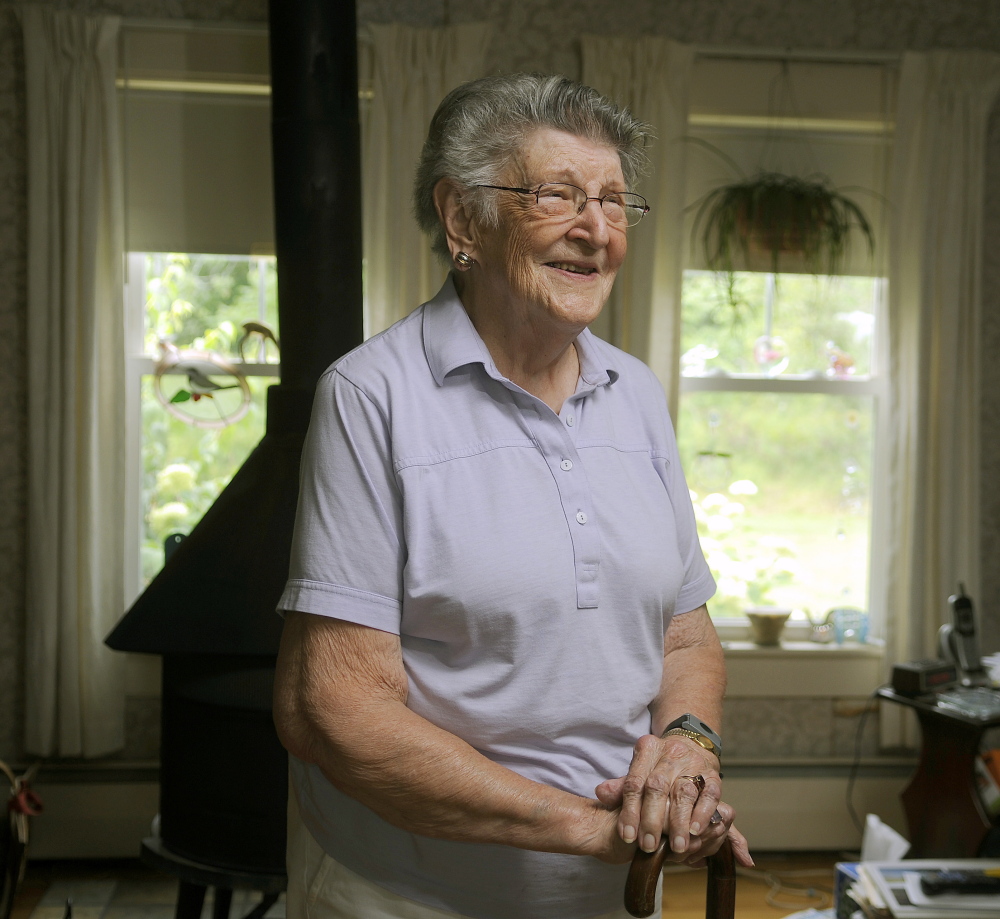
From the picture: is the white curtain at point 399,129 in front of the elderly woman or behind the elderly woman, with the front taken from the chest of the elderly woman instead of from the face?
behind

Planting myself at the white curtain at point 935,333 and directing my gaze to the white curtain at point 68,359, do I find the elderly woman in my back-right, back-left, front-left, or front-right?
front-left

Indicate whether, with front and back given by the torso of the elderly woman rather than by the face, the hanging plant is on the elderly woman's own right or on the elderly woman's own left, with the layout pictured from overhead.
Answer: on the elderly woman's own left

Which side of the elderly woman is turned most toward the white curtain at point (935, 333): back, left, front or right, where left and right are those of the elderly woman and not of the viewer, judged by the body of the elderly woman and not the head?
left

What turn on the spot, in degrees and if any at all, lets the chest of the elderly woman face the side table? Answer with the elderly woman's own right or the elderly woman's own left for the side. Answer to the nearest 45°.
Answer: approximately 90° to the elderly woman's own left

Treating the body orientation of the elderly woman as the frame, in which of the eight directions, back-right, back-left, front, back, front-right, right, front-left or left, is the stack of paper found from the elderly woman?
left

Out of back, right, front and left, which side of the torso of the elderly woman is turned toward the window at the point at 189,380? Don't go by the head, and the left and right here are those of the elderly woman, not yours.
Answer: back

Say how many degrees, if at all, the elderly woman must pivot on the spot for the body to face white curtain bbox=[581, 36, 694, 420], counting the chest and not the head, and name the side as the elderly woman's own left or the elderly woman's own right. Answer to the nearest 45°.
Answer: approximately 135° to the elderly woman's own left

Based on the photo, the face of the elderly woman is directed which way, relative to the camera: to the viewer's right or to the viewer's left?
to the viewer's right

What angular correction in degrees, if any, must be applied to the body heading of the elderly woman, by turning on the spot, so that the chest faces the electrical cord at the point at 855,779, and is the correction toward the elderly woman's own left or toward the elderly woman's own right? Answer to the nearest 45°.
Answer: approximately 90° to the elderly woman's own left

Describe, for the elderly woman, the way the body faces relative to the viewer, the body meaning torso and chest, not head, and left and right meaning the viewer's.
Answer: facing the viewer and to the right of the viewer
